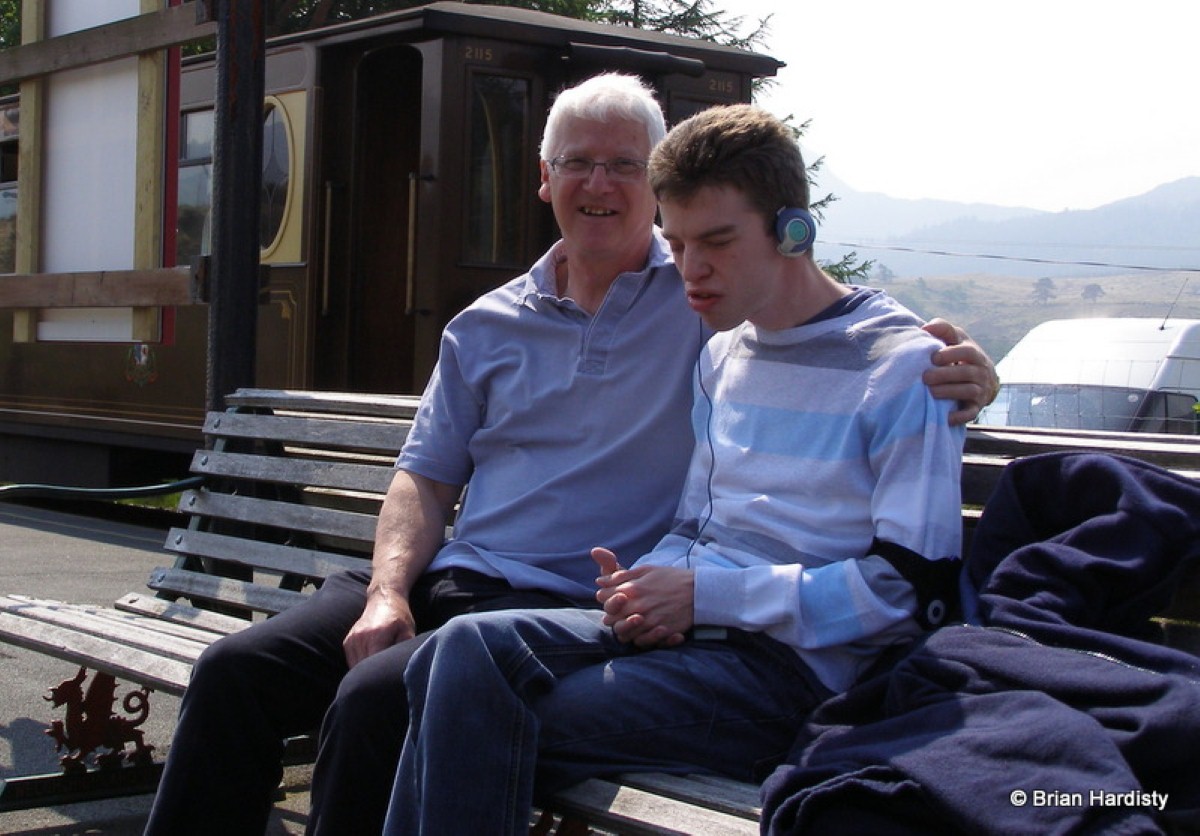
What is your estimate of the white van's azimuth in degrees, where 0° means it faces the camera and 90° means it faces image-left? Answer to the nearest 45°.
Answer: approximately 45°

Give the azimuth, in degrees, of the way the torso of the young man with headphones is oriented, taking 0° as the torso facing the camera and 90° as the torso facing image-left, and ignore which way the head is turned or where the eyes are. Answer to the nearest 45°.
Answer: approximately 45°

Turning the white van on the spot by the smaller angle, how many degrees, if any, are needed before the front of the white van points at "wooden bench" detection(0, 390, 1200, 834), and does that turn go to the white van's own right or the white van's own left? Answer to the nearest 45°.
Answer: approximately 45° to the white van's own left

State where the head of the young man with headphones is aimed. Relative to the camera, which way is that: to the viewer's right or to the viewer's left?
to the viewer's left

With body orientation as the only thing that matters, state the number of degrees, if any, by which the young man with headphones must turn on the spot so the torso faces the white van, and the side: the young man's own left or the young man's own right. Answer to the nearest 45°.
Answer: approximately 135° to the young man's own right

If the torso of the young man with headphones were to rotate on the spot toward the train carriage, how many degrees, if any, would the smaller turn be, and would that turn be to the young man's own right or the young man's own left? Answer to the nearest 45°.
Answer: approximately 135° to the young man's own right
